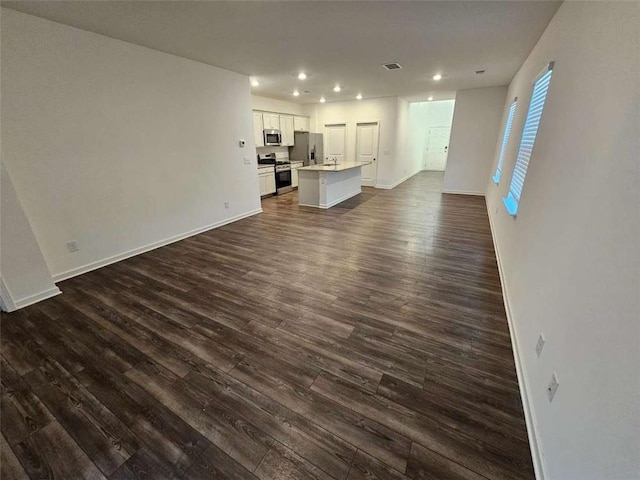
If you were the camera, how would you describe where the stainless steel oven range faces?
facing the viewer and to the right of the viewer

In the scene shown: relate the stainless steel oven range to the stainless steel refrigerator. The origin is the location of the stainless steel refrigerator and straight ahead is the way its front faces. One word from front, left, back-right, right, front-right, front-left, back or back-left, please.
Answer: right

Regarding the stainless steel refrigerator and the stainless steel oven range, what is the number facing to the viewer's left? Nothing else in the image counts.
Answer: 0

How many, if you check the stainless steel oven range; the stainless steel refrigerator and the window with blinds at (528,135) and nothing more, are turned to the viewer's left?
1

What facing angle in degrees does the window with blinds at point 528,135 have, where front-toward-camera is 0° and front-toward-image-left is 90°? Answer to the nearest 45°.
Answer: approximately 90°

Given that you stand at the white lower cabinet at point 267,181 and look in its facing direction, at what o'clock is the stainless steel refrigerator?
The stainless steel refrigerator is roughly at 9 o'clock from the white lower cabinet.

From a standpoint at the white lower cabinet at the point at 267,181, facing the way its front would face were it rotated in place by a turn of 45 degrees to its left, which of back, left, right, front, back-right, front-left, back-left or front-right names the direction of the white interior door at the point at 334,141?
front-left

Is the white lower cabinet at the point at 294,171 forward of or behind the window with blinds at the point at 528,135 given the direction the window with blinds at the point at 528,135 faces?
forward

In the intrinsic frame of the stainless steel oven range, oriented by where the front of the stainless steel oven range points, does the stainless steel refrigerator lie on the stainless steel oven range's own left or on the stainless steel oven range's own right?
on the stainless steel oven range's own left

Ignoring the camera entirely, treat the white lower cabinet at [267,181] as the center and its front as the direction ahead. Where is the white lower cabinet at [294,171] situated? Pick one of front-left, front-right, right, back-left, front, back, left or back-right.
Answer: left

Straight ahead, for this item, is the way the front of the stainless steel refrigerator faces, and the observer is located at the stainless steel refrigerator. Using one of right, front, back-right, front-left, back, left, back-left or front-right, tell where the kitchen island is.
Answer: front-right

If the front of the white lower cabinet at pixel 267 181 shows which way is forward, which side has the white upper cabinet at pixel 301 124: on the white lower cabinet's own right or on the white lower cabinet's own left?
on the white lower cabinet's own left

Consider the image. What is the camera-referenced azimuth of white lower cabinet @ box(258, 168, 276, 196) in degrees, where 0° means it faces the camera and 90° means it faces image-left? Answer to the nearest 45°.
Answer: approximately 315°

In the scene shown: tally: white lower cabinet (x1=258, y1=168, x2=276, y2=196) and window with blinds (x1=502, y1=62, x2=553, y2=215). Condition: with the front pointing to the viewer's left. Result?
1

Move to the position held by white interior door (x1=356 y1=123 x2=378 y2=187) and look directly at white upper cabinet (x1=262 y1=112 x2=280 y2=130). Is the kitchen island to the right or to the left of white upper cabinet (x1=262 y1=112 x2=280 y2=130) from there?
left
